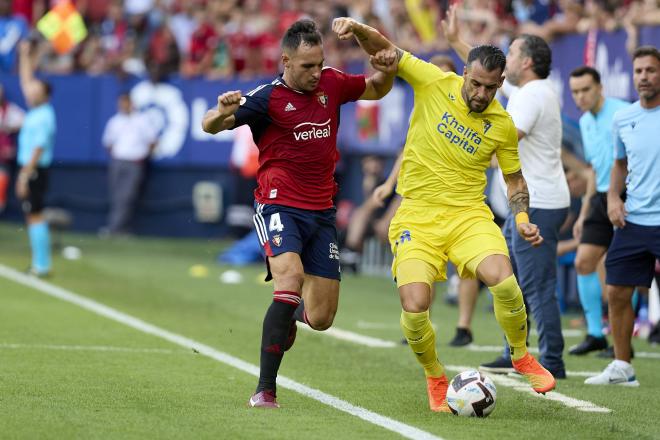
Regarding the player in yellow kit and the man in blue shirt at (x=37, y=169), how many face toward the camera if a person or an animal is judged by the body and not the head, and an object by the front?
1

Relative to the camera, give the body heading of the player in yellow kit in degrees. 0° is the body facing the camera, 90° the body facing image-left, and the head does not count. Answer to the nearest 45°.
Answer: approximately 0°

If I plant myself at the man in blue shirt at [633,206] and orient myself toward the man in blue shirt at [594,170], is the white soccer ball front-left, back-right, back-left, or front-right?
back-left

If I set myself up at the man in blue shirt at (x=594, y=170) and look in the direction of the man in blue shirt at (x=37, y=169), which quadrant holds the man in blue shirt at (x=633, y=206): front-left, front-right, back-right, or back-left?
back-left

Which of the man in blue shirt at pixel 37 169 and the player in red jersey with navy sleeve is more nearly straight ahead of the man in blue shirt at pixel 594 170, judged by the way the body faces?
the player in red jersey with navy sleeve

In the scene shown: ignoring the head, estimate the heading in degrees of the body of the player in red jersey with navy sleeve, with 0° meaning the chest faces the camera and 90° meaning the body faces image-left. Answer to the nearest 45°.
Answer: approximately 315°

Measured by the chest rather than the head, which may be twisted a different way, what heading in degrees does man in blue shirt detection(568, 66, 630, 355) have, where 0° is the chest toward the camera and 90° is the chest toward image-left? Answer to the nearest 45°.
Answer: approximately 45°
